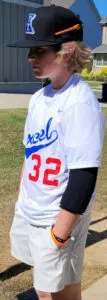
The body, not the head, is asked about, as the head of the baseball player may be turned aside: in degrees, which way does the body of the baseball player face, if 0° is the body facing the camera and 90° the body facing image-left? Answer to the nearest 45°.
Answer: approximately 45°

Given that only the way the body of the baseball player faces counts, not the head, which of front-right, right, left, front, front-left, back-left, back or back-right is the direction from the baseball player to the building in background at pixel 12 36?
back-right
